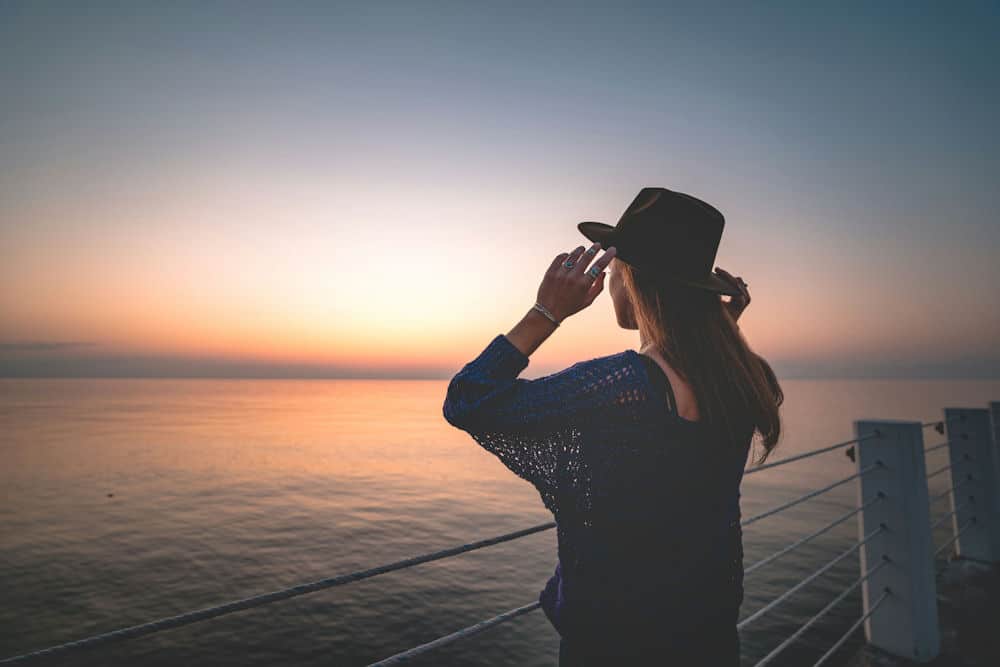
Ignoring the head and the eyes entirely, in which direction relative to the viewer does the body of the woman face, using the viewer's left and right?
facing away from the viewer and to the left of the viewer

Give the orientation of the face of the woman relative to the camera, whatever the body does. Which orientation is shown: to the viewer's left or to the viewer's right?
to the viewer's left
